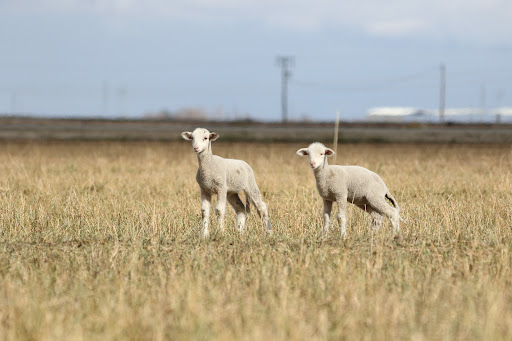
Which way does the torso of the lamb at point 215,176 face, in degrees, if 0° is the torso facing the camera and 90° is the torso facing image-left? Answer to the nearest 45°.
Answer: approximately 45°

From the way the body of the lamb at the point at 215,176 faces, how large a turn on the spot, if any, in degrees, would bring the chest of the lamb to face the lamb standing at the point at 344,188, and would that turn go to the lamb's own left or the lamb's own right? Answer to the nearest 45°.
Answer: approximately 135° to the lamb's own left

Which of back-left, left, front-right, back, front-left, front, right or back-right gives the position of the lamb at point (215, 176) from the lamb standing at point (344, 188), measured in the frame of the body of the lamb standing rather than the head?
front

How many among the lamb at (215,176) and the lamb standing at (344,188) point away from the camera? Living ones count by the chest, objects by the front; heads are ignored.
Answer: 0

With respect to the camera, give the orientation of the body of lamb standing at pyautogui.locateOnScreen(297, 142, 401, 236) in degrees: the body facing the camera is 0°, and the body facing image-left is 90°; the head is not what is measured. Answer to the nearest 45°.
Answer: approximately 90°
